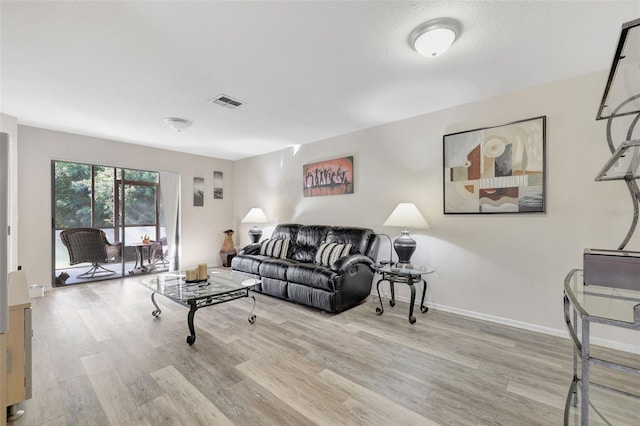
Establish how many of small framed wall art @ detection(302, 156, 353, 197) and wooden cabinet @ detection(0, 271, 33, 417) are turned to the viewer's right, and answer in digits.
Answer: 1

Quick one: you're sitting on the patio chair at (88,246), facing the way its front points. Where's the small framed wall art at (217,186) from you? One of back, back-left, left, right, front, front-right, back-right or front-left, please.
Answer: front-right

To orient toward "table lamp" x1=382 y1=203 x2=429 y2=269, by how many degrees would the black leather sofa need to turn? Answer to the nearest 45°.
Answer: approximately 90° to its left

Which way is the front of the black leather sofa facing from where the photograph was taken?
facing the viewer and to the left of the viewer

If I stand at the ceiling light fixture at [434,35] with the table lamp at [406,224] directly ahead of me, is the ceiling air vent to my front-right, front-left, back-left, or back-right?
front-left

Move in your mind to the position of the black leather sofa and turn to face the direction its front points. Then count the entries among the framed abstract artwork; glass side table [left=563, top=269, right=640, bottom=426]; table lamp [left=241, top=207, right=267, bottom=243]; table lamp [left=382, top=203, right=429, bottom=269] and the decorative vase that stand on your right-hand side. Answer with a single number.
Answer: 2

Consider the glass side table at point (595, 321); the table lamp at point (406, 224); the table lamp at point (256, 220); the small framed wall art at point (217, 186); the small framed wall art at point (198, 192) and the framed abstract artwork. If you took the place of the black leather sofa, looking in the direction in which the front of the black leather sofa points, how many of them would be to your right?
3

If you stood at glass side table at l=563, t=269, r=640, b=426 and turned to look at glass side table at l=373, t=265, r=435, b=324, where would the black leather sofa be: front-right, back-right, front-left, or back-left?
front-left

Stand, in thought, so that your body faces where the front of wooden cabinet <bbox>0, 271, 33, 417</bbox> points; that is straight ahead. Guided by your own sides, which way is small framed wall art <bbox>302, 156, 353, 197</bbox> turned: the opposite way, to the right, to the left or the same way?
the opposite way

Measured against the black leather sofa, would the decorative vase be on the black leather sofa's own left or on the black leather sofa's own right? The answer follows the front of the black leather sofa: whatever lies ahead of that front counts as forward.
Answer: on the black leather sofa's own right

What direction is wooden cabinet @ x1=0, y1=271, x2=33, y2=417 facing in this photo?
to the viewer's right

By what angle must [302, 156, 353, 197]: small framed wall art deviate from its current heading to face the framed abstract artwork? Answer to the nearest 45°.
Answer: approximately 90° to its left

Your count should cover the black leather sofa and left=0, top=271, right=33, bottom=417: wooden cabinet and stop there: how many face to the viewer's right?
1

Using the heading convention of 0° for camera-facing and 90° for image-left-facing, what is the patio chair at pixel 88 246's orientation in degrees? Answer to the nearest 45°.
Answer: approximately 225°

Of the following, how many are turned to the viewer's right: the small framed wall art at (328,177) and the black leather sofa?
0

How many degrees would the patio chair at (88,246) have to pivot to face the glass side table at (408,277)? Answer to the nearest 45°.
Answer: approximately 90° to its right
